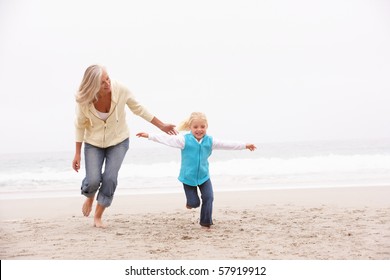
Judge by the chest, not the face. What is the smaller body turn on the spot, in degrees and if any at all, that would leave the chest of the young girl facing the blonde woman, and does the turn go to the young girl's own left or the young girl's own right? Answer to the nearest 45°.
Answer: approximately 90° to the young girl's own right

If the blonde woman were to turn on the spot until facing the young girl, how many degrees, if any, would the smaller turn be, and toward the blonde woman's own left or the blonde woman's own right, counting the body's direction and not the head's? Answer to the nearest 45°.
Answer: approximately 90° to the blonde woman's own left

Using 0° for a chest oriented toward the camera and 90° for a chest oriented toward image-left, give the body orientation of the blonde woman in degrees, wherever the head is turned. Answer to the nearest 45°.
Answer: approximately 0°

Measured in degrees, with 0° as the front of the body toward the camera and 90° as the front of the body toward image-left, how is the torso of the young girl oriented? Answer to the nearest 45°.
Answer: approximately 0°

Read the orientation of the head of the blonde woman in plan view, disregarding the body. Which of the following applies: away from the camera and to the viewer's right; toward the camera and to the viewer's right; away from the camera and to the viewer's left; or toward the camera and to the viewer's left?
toward the camera and to the viewer's right
